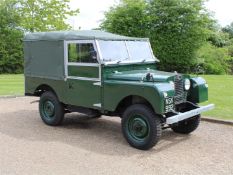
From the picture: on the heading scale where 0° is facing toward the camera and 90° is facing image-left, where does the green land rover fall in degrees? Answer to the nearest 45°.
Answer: approximately 315°

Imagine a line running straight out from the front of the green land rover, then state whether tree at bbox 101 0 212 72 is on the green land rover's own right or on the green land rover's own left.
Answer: on the green land rover's own left

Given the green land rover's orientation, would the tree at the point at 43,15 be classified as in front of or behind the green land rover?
behind

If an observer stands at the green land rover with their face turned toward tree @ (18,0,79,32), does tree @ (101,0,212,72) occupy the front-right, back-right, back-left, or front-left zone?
front-right

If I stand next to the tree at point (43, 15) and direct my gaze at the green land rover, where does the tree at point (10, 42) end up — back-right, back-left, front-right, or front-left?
front-right

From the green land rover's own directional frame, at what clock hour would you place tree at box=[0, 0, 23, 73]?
The tree is roughly at 7 o'clock from the green land rover.

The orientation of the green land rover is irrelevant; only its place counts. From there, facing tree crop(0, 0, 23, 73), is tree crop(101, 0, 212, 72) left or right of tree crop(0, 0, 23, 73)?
right

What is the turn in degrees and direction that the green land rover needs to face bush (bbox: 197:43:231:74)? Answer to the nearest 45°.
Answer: approximately 135° to its left

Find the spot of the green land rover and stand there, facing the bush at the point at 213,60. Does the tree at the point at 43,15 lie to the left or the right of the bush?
left

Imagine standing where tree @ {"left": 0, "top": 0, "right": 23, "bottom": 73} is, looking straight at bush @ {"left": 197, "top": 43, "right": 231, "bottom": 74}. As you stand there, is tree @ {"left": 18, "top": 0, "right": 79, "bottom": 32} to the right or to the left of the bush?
left
